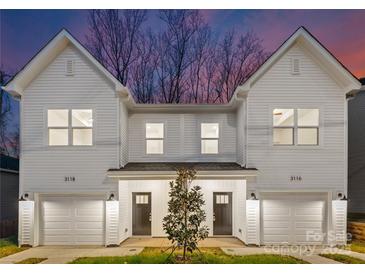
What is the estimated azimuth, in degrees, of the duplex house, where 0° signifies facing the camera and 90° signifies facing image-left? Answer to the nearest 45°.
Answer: approximately 0°
